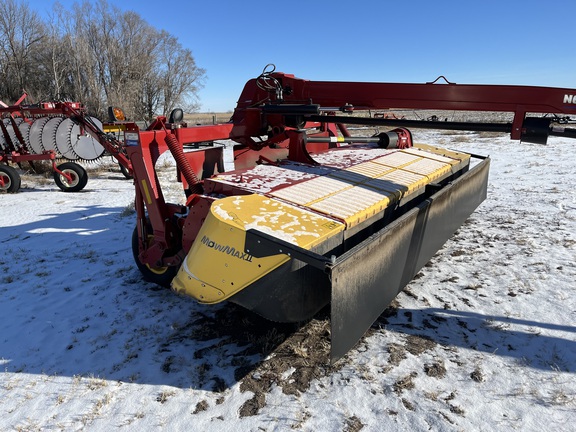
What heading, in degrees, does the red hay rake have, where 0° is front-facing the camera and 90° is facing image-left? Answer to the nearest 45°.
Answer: approximately 270°
